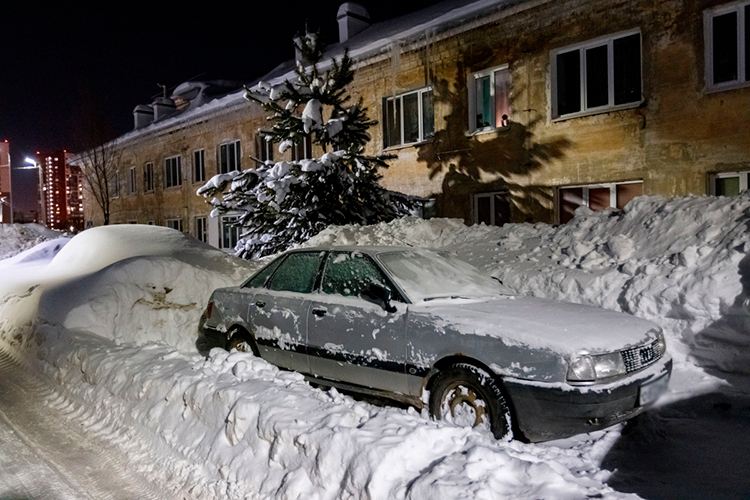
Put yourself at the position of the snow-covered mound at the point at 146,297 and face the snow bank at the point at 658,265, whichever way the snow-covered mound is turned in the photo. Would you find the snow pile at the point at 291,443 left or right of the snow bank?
right

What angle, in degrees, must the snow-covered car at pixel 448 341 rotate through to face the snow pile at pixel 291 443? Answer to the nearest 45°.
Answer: approximately 90° to its right

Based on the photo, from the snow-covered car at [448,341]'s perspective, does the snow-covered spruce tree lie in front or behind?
behind

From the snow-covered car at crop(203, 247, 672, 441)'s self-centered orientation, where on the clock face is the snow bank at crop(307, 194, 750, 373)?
The snow bank is roughly at 9 o'clock from the snow-covered car.

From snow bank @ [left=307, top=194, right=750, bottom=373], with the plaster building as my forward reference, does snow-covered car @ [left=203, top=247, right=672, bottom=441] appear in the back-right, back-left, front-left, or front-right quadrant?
back-left

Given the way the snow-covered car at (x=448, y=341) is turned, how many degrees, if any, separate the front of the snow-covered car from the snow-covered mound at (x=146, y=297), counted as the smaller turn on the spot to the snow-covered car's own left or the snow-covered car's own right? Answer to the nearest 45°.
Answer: approximately 180°

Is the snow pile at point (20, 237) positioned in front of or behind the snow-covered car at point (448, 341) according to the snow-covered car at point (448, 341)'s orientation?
behind

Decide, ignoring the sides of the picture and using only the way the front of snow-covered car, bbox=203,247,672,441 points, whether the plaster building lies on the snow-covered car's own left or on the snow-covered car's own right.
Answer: on the snow-covered car's own left
